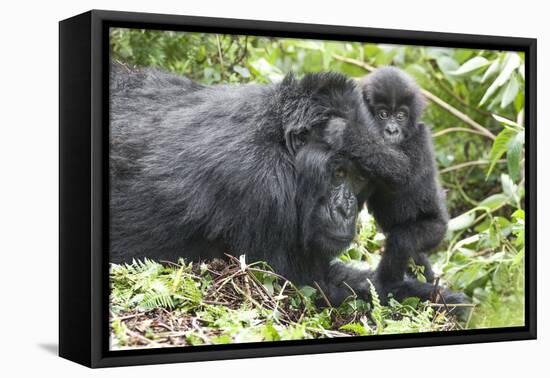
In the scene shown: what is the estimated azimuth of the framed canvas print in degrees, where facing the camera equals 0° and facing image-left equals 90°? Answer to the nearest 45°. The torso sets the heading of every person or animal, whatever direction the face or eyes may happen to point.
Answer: approximately 315°
